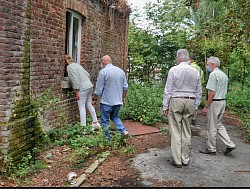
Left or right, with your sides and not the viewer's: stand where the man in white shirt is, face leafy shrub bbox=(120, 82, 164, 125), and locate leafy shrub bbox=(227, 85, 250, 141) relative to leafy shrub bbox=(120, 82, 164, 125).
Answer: right

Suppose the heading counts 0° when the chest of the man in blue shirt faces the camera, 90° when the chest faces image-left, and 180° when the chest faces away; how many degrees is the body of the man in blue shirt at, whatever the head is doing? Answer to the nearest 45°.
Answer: approximately 135°

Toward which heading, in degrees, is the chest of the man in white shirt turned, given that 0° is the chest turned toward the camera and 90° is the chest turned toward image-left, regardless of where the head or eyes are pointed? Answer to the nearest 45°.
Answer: approximately 180°

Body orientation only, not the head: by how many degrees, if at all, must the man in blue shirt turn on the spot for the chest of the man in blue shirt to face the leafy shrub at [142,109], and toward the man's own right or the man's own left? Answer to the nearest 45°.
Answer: approximately 45° to the man's own right

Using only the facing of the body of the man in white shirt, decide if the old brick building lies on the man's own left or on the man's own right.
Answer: on the man's own left

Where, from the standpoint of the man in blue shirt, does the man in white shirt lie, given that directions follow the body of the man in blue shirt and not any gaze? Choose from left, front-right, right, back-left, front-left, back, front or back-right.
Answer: back
